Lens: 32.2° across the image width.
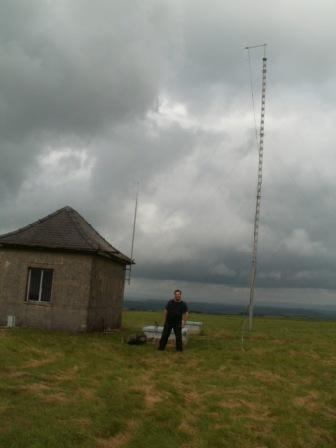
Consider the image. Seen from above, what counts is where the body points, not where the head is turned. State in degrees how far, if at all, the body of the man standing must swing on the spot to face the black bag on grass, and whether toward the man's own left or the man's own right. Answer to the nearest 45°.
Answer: approximately 135° to the man's own right

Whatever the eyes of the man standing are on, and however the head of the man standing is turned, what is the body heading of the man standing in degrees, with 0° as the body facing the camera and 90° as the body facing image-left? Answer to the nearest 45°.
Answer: approximately 0°

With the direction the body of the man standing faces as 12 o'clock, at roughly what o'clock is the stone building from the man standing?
The stone building is roughly at 4 o'clock from the man standing.
